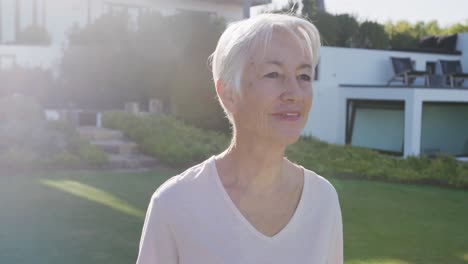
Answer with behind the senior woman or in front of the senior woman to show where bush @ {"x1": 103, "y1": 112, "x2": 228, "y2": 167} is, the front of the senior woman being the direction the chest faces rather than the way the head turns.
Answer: behind

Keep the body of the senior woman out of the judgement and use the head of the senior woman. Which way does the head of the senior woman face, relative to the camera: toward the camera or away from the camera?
toward the camera

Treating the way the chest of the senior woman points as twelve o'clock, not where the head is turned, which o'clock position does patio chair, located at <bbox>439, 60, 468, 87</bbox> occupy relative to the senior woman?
The patio chair is roughly at 8 o'clock from the senior woman.

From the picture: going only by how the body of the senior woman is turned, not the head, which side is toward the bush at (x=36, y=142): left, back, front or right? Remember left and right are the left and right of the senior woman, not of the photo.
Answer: back

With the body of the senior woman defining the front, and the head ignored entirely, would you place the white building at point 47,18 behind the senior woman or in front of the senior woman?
behind

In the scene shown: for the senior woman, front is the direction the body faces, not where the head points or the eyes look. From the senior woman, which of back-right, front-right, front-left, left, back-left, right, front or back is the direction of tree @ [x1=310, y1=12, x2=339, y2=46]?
back-left

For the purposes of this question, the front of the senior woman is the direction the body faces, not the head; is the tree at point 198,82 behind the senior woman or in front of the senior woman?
behind

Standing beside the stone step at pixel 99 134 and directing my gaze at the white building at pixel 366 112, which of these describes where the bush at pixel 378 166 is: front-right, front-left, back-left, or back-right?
front-right

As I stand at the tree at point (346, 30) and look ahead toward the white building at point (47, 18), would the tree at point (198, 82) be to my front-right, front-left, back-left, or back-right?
front-left

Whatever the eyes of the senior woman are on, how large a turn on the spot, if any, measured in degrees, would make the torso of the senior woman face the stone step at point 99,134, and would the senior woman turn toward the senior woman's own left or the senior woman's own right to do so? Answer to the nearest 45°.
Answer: approximately 135° to the senior woman's own left

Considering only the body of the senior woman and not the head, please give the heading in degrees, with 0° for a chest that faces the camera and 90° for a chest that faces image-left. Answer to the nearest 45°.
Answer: approximately 315°

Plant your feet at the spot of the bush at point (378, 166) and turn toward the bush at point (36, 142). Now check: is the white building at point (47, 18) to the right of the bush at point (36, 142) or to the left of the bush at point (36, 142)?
right

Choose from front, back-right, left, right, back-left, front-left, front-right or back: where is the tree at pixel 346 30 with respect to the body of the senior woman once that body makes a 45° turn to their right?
back

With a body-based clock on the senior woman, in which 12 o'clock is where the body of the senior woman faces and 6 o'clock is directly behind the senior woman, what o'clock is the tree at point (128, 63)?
The tree is roughly at 7 o'clock from the senior woman.

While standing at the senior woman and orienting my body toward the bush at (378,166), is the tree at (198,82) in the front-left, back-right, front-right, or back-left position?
front-left

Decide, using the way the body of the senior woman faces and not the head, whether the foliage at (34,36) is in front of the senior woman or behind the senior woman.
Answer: behind

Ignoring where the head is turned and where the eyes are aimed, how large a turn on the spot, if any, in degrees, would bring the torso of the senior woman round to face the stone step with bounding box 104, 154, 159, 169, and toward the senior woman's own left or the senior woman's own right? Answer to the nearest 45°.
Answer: approximately 135° to the senior woman's own left
